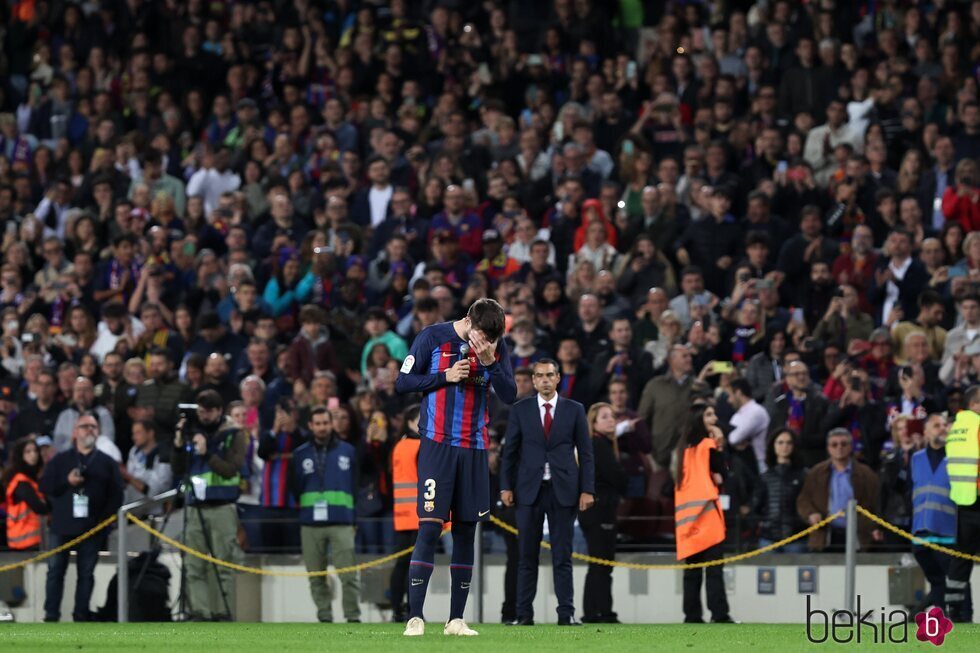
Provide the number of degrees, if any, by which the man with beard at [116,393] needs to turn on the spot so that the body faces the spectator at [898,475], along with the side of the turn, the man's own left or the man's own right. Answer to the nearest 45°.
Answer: approximately 45° to the man's own left

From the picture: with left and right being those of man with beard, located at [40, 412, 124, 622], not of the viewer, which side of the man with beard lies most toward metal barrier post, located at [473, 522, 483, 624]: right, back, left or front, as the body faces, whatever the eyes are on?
left

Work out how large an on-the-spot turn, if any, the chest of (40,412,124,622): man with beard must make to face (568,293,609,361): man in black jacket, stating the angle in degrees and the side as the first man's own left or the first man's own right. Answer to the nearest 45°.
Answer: approximately 90° to the first man's own left

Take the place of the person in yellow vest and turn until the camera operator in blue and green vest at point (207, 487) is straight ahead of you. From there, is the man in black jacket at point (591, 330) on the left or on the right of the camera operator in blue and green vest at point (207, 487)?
right

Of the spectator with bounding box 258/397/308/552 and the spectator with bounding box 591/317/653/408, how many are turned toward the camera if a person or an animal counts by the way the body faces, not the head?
2

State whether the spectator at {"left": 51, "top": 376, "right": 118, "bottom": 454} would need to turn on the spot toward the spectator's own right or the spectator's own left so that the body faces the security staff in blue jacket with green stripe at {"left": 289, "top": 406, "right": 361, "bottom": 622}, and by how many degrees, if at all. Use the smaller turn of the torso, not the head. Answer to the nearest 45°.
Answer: approximately 45° to the spectator's own left

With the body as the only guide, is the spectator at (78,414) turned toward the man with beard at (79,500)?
yes

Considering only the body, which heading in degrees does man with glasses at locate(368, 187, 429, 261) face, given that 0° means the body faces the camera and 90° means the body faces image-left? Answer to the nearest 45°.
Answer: approximately 0°

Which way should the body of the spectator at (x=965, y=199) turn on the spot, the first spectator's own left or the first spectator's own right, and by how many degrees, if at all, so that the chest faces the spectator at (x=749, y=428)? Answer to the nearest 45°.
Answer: approximately 45° to the first spectator's own right
